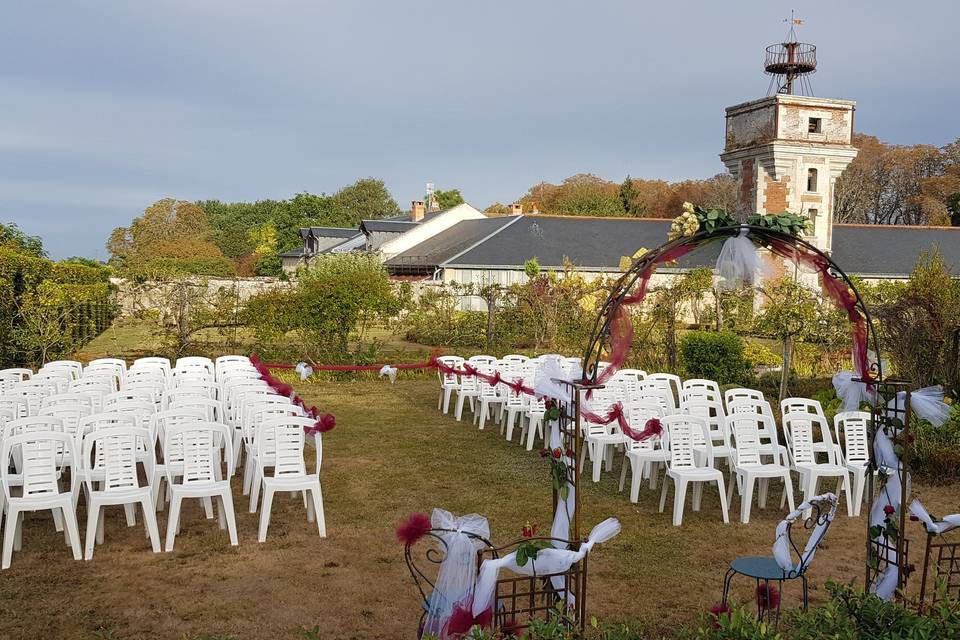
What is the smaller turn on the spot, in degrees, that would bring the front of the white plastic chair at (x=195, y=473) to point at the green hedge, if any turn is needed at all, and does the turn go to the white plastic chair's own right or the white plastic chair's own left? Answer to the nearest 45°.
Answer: approximately 180°

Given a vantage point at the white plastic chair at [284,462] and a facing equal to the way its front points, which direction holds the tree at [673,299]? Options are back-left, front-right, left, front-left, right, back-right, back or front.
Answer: back-left

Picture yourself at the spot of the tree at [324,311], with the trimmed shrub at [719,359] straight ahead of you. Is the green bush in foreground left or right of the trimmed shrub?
right

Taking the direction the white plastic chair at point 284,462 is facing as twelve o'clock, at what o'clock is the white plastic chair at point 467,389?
the white plastic chair at point 467,389 is roughly at 7 o'clock from the white plastic chair at point 284,462.

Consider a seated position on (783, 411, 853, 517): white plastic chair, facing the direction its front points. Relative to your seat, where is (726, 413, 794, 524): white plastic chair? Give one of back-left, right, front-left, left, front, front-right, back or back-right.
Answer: right

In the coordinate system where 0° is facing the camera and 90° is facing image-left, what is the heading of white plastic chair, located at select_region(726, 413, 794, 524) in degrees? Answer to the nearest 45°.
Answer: approximately 315°

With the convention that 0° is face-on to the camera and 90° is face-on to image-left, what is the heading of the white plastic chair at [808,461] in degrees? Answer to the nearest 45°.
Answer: approximately 315°

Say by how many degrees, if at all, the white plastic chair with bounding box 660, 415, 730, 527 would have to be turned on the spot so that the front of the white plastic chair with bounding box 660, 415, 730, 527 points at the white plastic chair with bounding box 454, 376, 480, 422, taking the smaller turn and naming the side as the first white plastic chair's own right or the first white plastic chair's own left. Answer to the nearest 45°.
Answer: approximately 180°

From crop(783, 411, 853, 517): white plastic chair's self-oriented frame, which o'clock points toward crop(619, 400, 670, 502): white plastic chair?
crop(619, 400, 670, 502): white plastic chair is roughly at 4 o'clock from crop(783, 411, 853, 517): white plastic chair.

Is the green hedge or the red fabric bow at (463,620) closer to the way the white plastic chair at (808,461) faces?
the red fabric bow

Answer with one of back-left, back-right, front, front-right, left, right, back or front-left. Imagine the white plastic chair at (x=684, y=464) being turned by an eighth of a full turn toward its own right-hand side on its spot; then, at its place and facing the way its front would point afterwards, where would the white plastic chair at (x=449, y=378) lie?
back-right

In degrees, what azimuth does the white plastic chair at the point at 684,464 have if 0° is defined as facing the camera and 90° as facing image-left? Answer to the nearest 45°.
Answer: approximately 315°

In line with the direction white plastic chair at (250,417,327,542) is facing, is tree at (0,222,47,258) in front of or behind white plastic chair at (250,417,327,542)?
behind

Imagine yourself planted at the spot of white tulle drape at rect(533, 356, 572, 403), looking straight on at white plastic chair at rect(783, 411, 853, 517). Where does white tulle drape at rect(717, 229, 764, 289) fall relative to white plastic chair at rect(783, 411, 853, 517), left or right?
right
